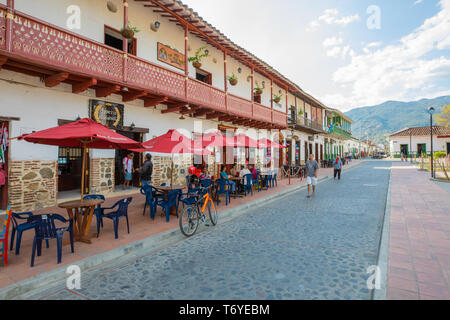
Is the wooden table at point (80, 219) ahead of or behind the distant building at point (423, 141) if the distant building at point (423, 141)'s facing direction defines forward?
ahead

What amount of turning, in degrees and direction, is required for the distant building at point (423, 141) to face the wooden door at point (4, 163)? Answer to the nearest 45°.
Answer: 0° — it already faces it

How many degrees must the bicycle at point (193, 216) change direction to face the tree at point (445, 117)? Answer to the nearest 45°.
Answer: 0° — it already faces it

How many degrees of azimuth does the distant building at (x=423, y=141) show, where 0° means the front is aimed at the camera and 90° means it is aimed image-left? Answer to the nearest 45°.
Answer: approximately 0°

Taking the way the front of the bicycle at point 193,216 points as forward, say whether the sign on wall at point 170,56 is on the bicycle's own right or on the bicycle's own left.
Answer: on the bicycle's own left

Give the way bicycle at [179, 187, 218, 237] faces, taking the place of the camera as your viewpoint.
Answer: facing away from the viewer and to the right of the viewer

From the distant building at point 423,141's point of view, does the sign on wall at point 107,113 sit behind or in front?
in front
